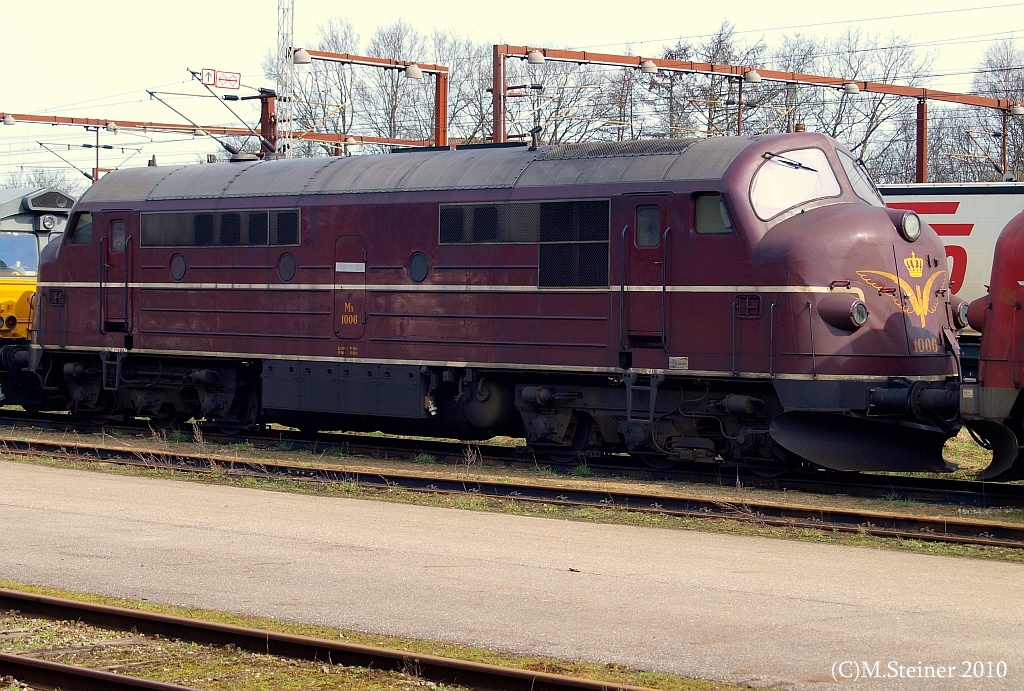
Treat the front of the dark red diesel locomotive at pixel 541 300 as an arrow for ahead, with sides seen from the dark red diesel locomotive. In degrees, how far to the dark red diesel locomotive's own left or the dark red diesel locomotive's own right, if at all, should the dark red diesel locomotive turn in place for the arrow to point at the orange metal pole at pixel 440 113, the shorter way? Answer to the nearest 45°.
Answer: approximately 135° to the dark red diesel locomotive's own left

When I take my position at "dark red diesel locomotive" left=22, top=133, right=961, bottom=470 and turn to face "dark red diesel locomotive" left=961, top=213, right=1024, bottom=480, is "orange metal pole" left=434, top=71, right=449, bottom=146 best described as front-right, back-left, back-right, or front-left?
back-left

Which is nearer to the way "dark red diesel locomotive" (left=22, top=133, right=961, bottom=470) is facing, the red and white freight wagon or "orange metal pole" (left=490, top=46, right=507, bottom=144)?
the red and white freight wagon

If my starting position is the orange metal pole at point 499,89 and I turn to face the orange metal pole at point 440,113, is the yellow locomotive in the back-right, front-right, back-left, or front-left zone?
back-left

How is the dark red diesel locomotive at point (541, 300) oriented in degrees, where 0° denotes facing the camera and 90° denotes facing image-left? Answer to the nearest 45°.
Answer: approximately 315°

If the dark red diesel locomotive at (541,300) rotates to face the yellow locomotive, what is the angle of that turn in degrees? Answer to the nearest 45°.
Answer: approximately 180°

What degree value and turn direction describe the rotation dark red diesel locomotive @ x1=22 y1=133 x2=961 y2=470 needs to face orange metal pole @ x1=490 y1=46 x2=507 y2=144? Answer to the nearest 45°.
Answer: approximately 135° to its left

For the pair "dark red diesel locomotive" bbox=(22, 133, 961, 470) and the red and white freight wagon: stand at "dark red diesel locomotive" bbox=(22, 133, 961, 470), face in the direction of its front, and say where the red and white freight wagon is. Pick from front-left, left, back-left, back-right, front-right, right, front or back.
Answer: left

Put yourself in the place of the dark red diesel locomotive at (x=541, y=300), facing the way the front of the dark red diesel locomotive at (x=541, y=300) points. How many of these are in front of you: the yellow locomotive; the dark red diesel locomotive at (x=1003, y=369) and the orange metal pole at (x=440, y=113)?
1

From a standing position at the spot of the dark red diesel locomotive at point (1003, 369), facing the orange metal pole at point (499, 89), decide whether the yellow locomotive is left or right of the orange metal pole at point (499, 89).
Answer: left
